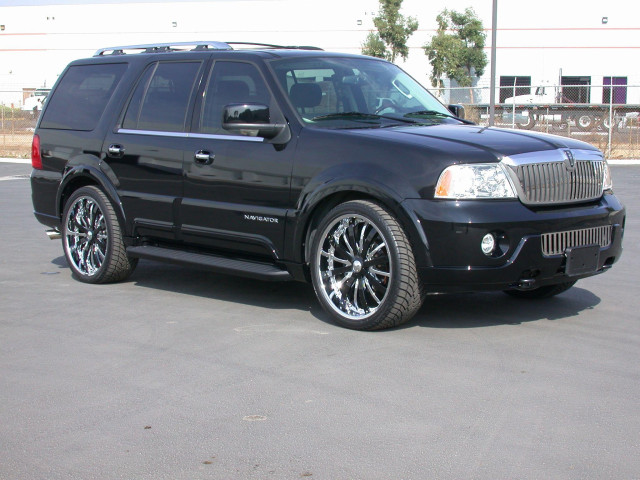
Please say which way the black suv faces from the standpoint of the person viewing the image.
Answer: facing the viewer and to the right of the viewer
